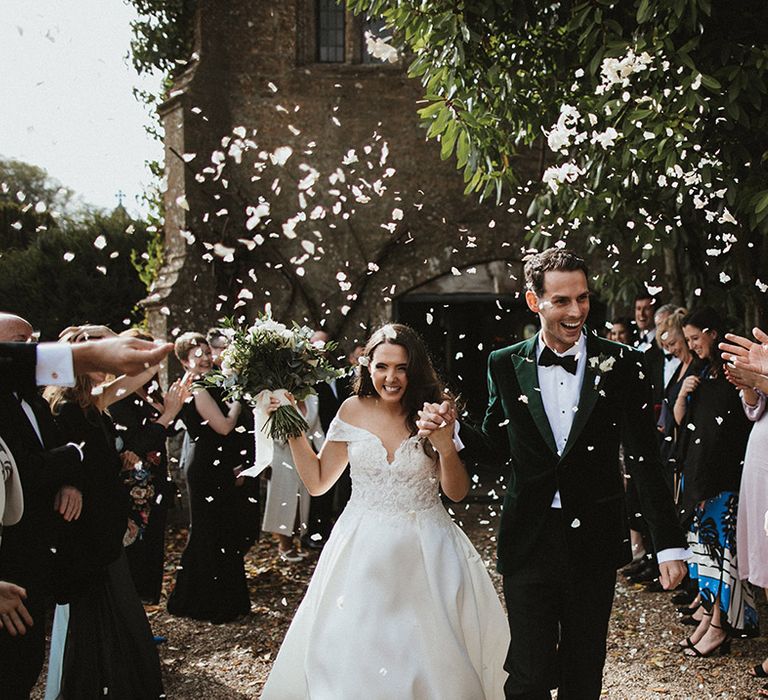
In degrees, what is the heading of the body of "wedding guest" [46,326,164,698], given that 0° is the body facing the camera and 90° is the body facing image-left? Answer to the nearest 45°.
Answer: approximately 270°

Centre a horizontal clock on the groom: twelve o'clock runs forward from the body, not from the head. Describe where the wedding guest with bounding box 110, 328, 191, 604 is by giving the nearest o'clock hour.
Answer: The wedding guest is roughly at 4 o'clock from the groom.

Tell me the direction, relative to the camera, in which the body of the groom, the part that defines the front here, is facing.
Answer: toward the camera

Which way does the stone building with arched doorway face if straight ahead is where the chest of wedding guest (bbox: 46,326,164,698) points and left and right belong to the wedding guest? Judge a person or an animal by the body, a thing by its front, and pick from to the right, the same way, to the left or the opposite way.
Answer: to the right

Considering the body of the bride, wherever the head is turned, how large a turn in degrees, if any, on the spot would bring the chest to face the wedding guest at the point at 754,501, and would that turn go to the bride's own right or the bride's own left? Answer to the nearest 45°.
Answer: approximately 135° to the bride's own left

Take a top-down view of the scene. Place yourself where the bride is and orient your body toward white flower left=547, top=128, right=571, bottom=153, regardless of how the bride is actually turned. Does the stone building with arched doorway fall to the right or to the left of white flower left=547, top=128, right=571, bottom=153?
left

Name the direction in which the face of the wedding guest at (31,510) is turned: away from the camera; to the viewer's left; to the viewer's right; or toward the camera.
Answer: to the viewer's right

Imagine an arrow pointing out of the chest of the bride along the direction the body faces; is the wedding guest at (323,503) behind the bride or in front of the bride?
behind

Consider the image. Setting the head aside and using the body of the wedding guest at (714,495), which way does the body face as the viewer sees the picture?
to the viewer's left

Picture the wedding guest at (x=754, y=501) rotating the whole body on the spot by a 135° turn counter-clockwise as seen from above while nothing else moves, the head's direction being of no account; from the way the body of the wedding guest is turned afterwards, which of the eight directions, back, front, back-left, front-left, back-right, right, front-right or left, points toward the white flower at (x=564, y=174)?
back

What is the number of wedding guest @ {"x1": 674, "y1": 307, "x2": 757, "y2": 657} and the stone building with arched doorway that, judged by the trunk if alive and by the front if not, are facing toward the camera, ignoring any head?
1

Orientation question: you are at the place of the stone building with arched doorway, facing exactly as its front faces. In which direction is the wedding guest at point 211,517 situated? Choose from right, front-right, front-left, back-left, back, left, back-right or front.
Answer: front

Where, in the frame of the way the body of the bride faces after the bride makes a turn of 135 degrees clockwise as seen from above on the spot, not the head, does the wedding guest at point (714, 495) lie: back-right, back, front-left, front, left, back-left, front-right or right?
right

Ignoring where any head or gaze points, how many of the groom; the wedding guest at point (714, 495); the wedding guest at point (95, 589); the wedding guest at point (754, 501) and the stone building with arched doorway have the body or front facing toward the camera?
2

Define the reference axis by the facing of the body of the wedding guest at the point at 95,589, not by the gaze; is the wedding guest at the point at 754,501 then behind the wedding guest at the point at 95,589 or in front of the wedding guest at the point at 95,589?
in front

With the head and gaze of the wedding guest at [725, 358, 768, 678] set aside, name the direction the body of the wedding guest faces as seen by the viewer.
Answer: to the viewer's left

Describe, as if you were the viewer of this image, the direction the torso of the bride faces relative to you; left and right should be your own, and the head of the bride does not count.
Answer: facing the viewer
